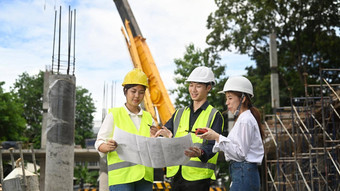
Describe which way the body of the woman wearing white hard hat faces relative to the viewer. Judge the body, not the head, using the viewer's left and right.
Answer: facing to the left of the viewer

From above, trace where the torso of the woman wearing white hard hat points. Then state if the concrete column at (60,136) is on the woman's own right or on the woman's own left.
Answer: on the woman's own right

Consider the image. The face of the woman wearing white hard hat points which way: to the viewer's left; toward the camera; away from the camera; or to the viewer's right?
to the viewer's left

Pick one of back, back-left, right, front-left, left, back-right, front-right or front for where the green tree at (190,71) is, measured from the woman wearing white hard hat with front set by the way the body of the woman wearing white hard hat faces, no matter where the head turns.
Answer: right

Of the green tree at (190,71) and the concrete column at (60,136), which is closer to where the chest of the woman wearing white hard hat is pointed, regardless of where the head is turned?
the concrete column

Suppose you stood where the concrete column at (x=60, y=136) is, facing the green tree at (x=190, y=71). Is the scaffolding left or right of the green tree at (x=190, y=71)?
right

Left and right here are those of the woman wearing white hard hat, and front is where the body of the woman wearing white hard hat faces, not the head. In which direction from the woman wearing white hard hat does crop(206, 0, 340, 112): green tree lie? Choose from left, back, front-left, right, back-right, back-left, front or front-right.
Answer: right

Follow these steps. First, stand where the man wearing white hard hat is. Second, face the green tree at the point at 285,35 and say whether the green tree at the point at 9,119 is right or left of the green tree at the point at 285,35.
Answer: left

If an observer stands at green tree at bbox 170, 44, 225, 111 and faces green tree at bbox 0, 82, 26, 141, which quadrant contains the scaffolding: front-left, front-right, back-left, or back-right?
back-left

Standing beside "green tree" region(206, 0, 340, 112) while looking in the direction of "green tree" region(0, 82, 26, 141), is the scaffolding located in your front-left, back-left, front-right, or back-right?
back-left

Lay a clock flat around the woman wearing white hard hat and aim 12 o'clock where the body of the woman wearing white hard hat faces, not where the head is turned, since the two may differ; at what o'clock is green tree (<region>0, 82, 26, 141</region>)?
The green tree is roughly at 2 o'clock from the woman wearing white hard hat.

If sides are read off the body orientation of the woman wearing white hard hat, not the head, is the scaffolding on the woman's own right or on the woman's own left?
on the woman's own right

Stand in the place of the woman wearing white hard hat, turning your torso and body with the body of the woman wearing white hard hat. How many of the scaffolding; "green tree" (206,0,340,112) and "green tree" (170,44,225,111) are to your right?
3
